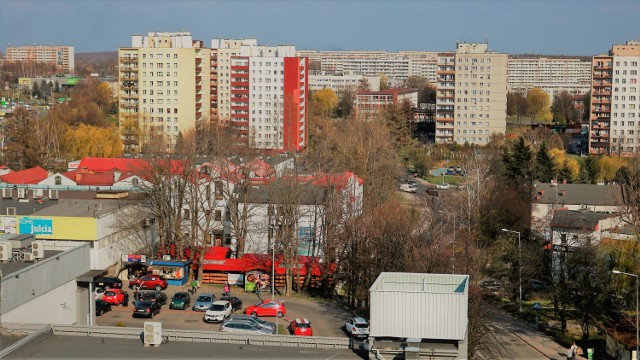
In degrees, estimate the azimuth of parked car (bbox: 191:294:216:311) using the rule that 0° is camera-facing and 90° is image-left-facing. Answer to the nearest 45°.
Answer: approximately 45°

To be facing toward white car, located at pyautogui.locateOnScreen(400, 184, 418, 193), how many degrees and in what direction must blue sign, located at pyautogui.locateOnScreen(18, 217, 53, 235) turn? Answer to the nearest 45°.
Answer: approximately 135° to its left

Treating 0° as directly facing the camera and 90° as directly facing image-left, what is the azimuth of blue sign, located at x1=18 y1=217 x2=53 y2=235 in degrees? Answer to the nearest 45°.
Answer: approximately 0°

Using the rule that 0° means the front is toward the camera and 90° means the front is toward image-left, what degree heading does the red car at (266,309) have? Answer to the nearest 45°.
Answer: approximately 90°

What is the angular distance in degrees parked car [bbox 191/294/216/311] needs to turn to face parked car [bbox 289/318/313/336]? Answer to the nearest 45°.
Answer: approximately 90° to its left

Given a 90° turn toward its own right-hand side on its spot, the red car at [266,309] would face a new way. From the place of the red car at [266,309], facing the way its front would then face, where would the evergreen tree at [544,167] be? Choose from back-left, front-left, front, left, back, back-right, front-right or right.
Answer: front-right

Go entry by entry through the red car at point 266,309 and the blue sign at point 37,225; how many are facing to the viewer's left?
1

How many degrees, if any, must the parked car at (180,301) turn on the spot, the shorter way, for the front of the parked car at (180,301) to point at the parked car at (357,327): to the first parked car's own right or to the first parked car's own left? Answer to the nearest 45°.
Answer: approximately 90° to the first parked car's own left

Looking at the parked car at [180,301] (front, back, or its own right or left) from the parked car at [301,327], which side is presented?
left
